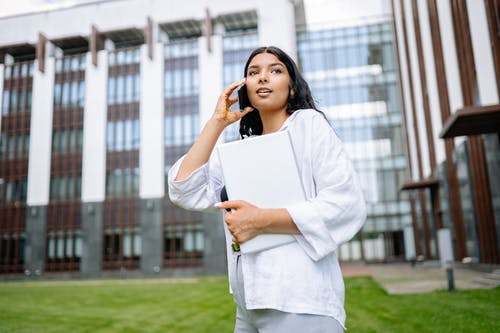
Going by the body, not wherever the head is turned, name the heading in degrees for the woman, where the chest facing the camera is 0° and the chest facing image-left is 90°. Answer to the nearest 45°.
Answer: approximately 45°
